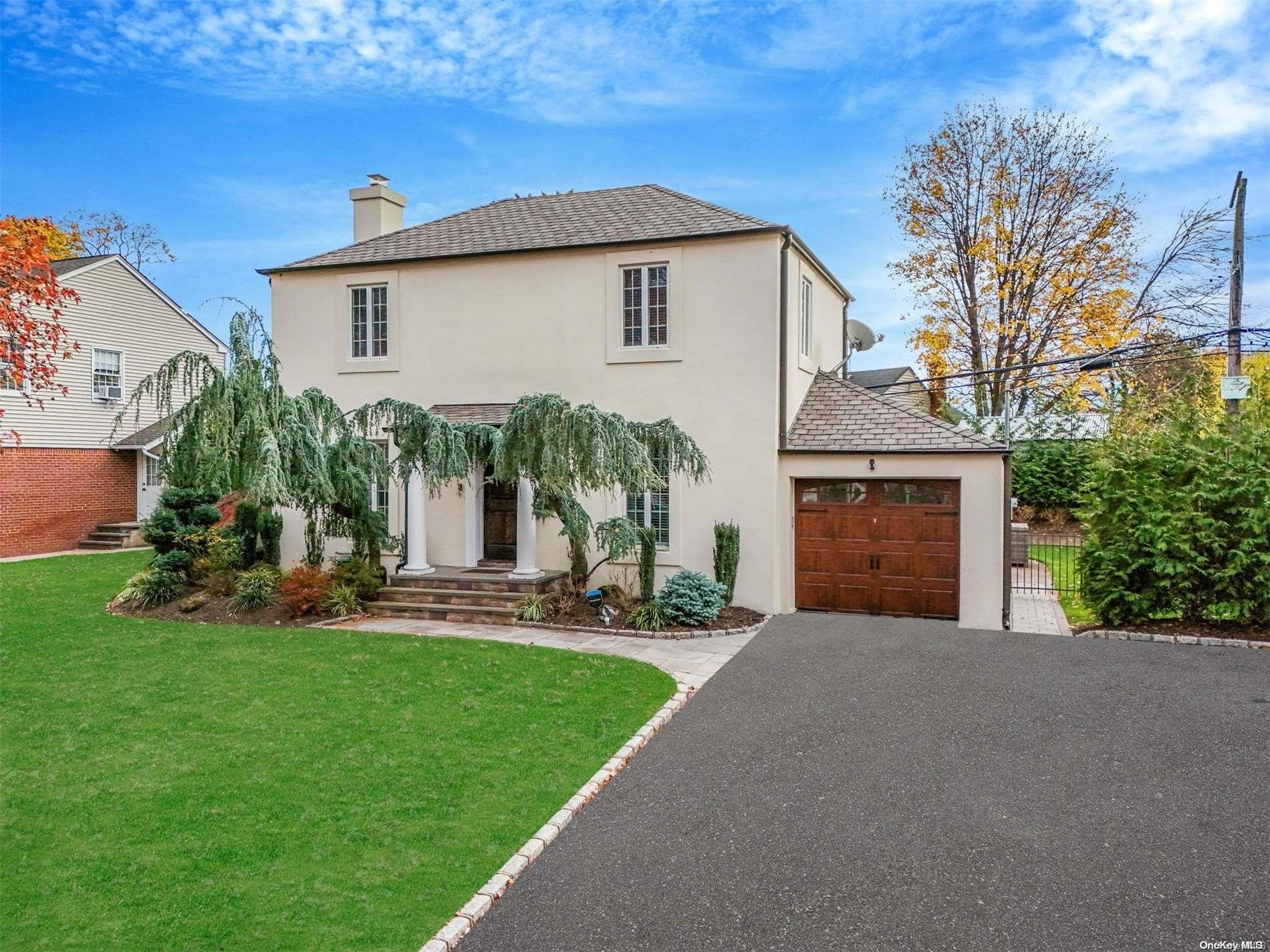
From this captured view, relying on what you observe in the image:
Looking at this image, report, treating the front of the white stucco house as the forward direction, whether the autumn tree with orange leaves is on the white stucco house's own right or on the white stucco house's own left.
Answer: on the white stucco house's own right

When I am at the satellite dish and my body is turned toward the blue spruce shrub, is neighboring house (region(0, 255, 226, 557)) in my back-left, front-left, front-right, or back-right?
front-right

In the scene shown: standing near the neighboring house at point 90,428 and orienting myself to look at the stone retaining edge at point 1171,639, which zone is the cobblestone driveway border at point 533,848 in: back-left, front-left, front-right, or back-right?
front-right

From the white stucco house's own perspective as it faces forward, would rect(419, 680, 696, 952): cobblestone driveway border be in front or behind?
in front

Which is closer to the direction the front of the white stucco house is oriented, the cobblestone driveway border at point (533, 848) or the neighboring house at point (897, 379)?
the cobblestone driveway border

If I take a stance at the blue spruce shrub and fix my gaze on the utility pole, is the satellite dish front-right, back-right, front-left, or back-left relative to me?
front-left

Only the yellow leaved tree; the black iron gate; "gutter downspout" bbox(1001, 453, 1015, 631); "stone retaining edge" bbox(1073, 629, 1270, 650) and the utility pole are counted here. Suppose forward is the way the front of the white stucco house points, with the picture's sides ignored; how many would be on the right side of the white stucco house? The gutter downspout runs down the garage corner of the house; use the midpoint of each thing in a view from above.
0

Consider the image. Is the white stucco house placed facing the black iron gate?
no

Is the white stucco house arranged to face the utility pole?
no

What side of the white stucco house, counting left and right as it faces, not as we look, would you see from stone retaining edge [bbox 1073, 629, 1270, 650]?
left

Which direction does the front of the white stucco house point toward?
toward the camera
